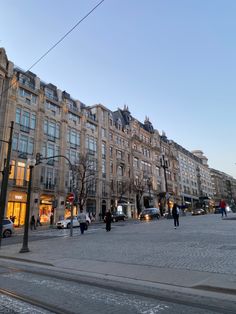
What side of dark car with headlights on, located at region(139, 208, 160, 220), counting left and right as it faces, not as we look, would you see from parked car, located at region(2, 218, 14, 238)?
front

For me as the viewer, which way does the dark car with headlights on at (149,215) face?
facing the viewer and to the left of the viewer
